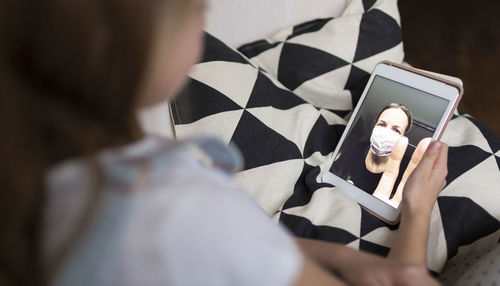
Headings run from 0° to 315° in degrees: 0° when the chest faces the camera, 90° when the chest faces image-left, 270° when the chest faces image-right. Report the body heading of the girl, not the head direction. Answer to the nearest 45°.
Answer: approximately 225°

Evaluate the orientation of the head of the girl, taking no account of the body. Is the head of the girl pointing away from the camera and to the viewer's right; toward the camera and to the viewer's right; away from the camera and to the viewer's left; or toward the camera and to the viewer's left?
away from the camera and to the viewer's right

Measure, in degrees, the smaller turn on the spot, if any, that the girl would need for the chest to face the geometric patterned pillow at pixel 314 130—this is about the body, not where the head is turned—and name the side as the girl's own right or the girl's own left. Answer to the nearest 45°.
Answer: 0° — they already face it

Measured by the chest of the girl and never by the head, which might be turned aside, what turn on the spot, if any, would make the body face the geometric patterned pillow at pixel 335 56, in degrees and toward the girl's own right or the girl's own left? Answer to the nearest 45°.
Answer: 0° — they already face it
